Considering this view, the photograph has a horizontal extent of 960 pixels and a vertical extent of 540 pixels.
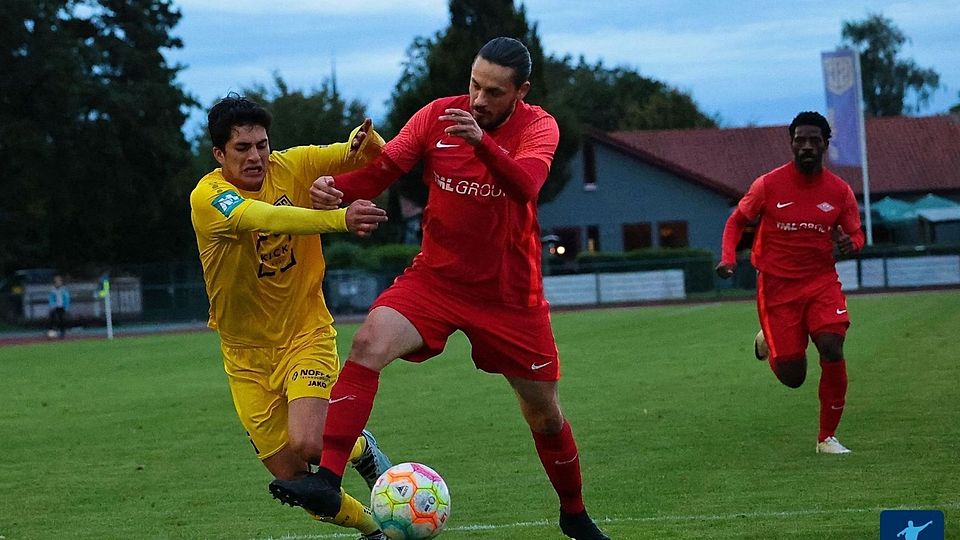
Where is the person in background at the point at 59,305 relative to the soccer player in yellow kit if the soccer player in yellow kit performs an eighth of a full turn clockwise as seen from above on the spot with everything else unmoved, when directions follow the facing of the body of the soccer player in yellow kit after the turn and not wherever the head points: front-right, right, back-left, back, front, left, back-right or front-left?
back

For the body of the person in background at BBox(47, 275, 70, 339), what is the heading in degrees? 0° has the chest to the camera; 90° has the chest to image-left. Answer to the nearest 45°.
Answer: approximately 0°

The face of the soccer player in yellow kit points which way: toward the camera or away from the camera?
toward the camera

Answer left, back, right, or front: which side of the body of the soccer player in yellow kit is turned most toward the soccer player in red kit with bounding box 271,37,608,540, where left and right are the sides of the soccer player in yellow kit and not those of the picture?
front

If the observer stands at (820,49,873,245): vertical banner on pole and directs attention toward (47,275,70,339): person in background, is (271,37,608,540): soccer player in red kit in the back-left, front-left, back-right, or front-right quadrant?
front-left

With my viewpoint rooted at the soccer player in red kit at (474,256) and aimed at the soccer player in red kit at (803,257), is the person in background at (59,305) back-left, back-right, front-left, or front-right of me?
front-left

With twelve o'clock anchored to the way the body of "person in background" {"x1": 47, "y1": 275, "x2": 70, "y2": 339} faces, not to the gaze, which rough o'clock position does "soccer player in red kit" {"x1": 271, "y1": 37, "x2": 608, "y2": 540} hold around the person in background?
The soccer player in red kit is roughly at 12 o'clock from the person in background.

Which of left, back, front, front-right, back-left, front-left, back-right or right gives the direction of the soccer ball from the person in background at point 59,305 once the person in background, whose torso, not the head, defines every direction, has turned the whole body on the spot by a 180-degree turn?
back

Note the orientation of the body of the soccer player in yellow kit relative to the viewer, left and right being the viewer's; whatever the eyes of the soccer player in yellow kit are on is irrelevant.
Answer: facing the viewer and to the right of the viewer

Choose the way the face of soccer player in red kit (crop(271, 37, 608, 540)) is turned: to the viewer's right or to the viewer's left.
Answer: to the viewer's left

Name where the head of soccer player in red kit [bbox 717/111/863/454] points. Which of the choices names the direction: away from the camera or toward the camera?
toward the camera
